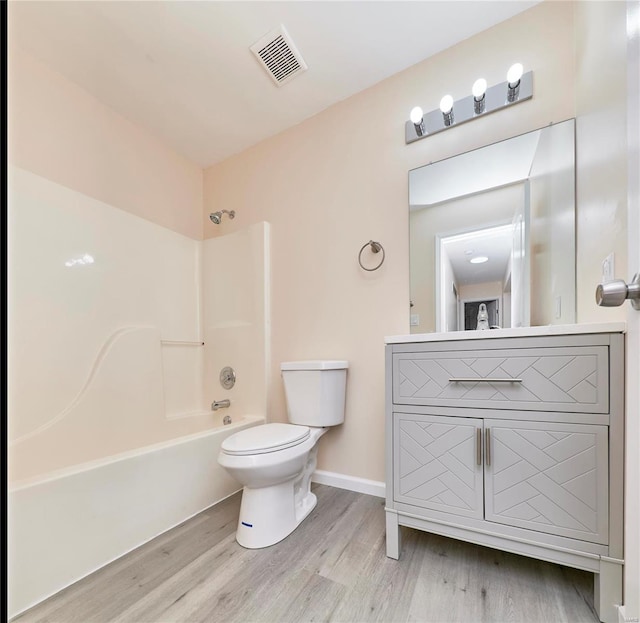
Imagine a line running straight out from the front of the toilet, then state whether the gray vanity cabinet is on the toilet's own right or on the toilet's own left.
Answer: on the toilet's own left

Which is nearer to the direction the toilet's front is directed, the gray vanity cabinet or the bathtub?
the bathtub

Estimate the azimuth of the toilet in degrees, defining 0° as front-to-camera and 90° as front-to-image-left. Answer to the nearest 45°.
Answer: approximately 45°

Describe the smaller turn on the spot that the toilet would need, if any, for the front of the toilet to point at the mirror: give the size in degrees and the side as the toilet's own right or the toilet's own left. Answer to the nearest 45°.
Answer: approximately 135° to the toilet's own left

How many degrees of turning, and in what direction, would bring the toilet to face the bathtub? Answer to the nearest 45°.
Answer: approximately 45° to its right
